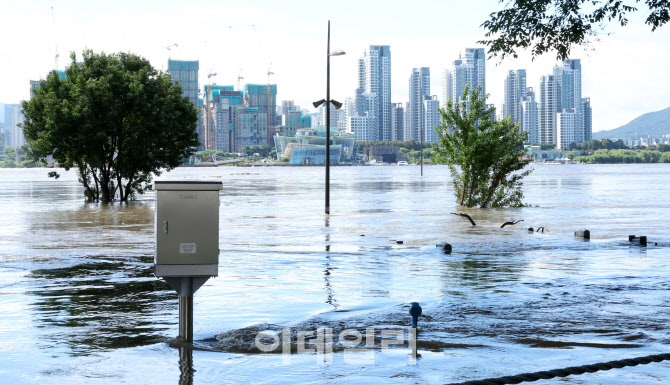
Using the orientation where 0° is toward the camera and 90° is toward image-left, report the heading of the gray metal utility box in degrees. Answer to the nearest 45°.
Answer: approximately 0°

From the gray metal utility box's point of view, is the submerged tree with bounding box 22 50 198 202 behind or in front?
behind

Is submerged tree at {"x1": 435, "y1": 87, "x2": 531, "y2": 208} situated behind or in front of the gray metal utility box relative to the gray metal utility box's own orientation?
behind
